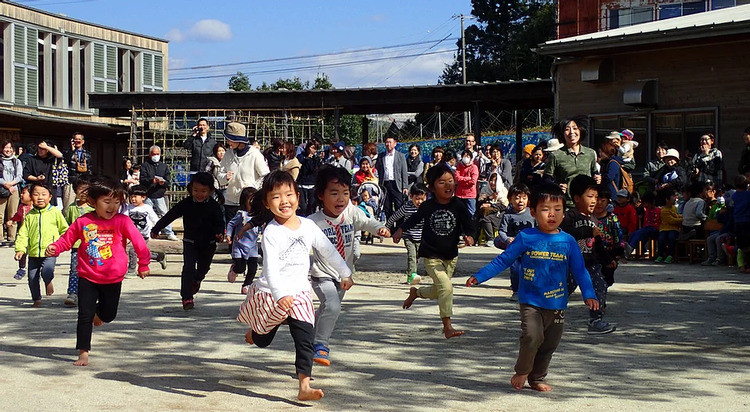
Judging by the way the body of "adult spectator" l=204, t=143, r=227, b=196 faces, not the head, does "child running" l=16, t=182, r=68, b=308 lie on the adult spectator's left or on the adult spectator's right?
on the adult spectator's right

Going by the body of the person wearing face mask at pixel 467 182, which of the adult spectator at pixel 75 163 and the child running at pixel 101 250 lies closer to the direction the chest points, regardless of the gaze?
the child running

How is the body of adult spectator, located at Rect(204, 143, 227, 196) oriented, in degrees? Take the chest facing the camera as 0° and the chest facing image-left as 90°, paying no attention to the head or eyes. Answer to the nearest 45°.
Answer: approximately 315°

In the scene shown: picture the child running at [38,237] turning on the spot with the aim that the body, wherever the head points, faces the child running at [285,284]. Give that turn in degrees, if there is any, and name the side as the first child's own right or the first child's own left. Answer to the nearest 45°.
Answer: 0° — they already face them

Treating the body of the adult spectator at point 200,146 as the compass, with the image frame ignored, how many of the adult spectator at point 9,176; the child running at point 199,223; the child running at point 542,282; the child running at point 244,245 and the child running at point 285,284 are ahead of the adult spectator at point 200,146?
4

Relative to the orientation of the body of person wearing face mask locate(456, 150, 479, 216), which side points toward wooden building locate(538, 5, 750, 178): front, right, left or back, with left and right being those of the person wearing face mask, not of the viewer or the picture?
left

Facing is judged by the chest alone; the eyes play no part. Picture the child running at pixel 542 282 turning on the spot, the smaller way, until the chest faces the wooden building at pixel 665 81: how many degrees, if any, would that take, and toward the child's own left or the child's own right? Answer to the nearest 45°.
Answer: approximately 180°

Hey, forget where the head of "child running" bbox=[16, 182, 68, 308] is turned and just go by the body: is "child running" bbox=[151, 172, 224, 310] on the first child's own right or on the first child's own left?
on the first child's own left

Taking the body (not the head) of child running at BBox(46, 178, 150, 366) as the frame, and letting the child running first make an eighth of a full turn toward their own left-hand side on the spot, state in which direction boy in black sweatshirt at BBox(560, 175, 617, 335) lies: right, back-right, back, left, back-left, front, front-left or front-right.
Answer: front-left

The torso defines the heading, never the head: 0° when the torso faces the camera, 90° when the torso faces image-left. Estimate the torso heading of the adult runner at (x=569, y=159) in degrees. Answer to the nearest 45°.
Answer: approximately 0°
